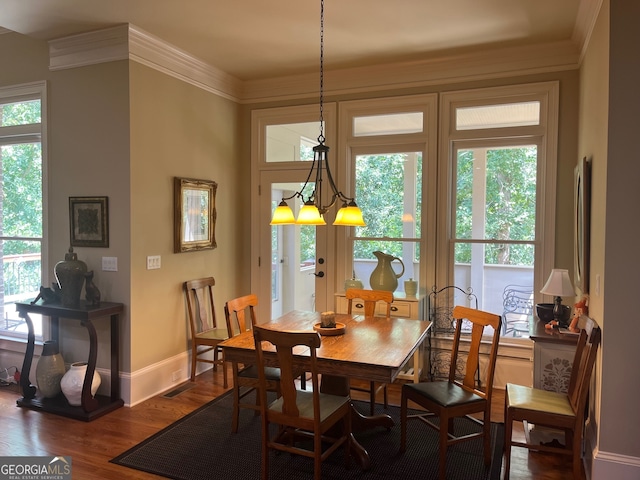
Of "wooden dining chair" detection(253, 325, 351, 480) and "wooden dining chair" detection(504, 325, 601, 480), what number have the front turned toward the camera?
0

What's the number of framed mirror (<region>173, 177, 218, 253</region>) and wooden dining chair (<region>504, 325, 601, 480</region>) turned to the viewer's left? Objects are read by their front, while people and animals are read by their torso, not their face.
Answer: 1

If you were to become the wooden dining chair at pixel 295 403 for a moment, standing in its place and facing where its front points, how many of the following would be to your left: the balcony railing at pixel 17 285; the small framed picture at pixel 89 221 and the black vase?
3

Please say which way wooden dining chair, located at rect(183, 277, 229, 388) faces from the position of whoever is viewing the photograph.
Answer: facing the viewer and to the right of the viewer

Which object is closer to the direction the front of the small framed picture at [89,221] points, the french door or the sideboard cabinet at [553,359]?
the sideboard cabinet

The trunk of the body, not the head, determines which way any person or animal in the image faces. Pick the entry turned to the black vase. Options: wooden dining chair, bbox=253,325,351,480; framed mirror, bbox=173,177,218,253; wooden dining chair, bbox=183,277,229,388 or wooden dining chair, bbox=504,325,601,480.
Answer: wooden dining chair, bbox=504,325,601,480

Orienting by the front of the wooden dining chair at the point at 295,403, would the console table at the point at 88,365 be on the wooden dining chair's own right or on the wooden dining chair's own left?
on the wooden dining chair's own left

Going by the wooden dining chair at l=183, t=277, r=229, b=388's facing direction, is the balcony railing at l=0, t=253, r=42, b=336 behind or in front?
behind

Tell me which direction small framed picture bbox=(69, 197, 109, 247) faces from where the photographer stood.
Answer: facing the viewer

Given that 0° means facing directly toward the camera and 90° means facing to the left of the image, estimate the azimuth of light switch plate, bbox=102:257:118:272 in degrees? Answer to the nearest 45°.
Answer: approximately 0°

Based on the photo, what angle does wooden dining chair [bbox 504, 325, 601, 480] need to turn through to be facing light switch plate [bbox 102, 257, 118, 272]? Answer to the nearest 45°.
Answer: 0° — it already faces it

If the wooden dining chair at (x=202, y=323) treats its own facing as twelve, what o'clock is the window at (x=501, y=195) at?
The window is roughly at 11 o'clock from the wooden dining chair.

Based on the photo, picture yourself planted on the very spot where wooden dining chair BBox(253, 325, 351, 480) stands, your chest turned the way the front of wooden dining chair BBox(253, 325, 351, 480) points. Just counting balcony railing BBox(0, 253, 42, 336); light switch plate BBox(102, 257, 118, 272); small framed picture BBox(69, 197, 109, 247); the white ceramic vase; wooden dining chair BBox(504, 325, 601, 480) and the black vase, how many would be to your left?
5

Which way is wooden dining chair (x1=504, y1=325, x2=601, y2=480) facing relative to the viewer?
to the viewer's left
